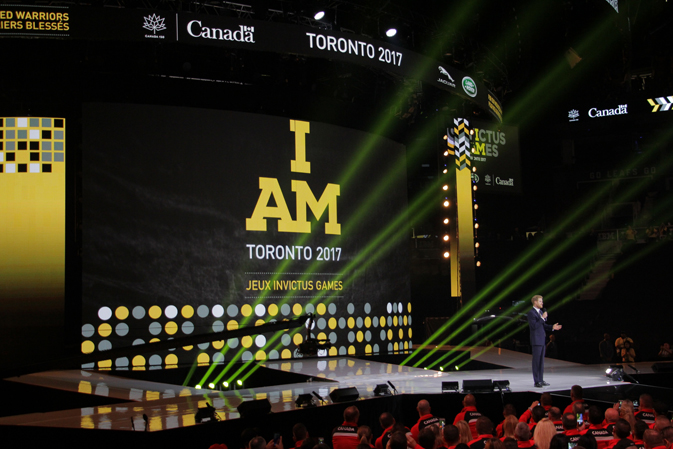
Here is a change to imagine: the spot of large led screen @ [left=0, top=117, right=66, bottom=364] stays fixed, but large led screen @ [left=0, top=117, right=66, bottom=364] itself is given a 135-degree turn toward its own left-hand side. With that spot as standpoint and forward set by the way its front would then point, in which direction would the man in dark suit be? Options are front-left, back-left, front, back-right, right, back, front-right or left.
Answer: right

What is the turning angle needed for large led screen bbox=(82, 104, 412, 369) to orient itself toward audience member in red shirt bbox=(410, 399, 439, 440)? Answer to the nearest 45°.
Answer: approximately 45° to its right

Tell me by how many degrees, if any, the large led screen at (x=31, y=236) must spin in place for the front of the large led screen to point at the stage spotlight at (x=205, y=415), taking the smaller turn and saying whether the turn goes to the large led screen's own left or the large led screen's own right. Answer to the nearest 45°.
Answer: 0° — it already faces it

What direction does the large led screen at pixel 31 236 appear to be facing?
toward the camera

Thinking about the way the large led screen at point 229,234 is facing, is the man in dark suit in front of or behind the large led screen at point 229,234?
in front

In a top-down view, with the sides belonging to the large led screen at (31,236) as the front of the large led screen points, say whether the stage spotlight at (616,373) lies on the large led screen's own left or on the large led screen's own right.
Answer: on the large led screen's own left

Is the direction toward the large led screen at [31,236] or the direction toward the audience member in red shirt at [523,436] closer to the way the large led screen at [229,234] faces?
the audience member in red shirt

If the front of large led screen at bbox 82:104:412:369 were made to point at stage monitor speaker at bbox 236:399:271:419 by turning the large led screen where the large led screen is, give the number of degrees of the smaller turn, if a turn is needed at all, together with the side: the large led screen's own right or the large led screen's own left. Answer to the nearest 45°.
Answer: approximately 45° to the large led screen's own right

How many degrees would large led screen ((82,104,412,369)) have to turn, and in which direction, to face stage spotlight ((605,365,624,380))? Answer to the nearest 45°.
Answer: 0° — it already faces it

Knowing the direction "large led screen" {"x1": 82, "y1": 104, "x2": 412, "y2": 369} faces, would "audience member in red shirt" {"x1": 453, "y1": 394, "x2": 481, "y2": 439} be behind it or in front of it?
in front

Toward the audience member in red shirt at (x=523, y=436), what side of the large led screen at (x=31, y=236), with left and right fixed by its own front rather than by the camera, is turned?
front

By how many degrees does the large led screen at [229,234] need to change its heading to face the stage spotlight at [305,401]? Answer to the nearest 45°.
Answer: approximately 45° to its right

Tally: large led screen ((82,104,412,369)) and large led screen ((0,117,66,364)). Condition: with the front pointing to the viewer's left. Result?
0

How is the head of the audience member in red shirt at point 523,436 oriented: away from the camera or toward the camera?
away from the camera

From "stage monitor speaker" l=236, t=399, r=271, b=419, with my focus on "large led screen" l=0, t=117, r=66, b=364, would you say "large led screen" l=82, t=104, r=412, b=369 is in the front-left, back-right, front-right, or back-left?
front-right
